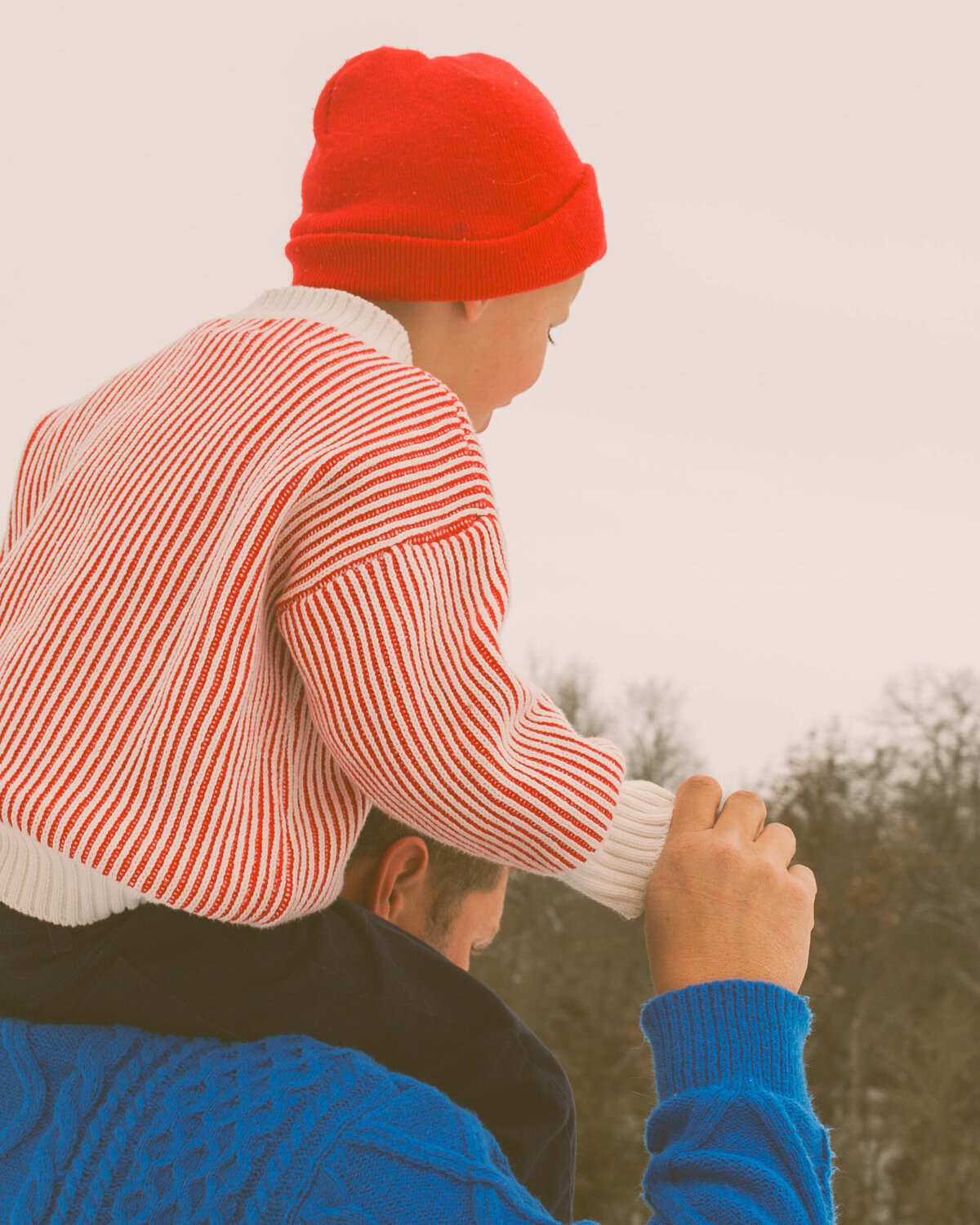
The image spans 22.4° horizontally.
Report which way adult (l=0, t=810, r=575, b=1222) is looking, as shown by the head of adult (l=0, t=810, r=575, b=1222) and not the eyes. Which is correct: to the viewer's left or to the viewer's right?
to the viewer's right

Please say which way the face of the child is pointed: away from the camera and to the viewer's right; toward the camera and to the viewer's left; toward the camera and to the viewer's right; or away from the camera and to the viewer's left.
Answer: away from the camera and to the viewer's right

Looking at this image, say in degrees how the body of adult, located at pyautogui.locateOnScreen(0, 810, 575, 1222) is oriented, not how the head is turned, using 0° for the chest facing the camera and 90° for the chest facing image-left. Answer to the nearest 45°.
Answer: approximately 225°

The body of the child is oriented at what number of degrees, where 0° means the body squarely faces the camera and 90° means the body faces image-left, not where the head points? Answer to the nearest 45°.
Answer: approximately 225°
